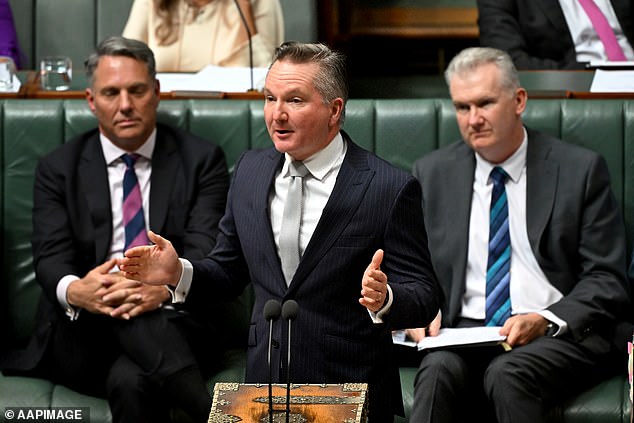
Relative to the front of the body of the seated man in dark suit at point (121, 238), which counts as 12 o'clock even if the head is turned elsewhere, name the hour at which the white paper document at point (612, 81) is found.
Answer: The white paper document is roughly at 9 o'clock from the seated man in dark suit.

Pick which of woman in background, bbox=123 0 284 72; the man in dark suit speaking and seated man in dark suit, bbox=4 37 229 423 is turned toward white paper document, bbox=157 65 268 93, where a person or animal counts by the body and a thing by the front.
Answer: the woman in background

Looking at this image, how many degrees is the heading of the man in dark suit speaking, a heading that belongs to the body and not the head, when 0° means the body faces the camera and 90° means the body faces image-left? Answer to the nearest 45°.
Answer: approximately 45°

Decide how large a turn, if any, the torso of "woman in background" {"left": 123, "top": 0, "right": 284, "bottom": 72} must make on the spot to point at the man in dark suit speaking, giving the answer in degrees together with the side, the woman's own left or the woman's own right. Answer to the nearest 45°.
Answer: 0° — they already face them

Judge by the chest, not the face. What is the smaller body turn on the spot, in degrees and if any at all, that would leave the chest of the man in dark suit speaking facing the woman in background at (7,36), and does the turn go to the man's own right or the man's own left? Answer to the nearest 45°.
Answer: approximately 90° to the man's own right

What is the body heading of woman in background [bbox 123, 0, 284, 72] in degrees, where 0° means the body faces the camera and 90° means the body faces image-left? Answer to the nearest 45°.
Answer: approximately 0°

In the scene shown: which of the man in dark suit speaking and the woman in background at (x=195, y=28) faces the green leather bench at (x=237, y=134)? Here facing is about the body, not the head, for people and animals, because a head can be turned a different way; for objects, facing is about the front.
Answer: the woman in background

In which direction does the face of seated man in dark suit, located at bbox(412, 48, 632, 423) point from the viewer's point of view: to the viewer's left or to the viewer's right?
to the viewer's left

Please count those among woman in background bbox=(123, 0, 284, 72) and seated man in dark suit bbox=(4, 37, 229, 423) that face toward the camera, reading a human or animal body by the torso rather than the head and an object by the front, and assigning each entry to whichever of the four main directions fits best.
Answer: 2

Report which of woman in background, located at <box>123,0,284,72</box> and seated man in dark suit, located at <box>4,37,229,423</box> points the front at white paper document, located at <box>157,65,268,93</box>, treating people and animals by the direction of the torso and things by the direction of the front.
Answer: the woman in background

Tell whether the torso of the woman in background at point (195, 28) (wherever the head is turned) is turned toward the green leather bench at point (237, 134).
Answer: yes

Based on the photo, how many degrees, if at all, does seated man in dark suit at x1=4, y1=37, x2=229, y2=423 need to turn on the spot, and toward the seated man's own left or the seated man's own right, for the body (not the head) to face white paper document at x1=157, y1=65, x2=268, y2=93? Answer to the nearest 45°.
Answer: approximately 135° to the seated man's own left
